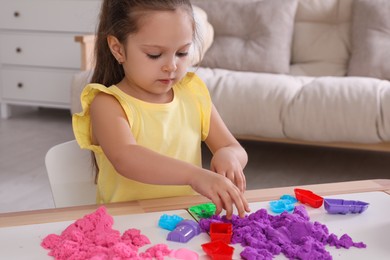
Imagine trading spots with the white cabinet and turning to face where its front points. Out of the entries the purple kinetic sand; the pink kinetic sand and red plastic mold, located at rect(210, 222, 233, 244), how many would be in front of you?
3

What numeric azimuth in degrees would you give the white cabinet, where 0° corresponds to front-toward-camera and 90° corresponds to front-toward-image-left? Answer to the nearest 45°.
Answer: approximately 0°

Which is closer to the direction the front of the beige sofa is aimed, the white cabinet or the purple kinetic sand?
the purple kinetic sand

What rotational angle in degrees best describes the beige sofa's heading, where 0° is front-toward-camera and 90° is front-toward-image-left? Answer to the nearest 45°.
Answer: approximately 0°

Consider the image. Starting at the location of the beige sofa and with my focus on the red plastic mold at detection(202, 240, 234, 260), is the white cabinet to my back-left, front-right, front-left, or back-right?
back-right

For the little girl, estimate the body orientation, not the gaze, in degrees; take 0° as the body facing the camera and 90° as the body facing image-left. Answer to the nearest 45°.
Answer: approximately 315°

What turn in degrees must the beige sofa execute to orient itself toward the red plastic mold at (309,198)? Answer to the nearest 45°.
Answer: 0° — it already faces it
